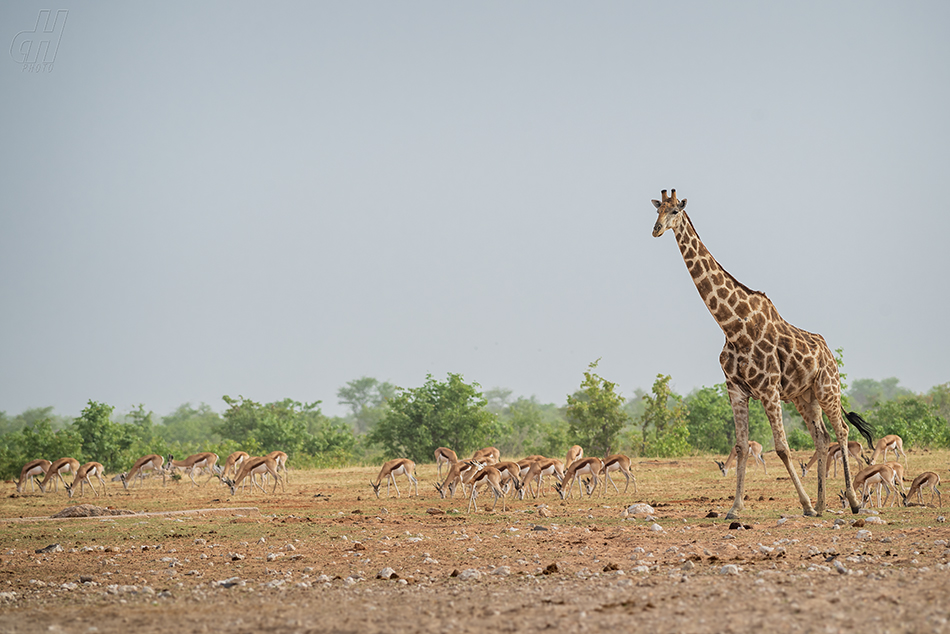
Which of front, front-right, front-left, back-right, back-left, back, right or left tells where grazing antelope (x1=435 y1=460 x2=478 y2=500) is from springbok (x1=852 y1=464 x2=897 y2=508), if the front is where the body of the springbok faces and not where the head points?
front

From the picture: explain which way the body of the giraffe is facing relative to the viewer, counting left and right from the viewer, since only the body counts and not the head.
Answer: facing the viewer and to the left of the viewer

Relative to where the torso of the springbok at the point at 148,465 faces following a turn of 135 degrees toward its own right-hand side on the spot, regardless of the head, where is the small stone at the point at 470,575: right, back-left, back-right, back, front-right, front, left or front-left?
back-right

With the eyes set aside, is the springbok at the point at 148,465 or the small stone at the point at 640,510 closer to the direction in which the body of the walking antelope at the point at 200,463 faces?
the springbok

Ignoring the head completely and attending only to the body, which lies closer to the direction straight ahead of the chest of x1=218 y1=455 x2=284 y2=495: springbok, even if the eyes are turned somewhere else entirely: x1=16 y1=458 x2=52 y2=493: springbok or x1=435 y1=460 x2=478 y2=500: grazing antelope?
the springbok

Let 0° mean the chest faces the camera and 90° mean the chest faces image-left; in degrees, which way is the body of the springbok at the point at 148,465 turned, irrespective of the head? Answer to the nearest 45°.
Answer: approximately 90°

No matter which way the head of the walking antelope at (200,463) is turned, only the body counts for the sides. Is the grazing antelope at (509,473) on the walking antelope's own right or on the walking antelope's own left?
on the walking antelope's own left

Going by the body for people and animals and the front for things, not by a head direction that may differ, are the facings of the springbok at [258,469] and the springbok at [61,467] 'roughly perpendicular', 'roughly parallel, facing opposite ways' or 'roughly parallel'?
roughly parallel

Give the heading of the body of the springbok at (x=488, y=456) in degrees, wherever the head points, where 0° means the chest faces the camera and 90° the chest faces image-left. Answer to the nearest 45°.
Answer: approximately 90°

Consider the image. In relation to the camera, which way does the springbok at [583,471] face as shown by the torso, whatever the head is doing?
to the viewer's left

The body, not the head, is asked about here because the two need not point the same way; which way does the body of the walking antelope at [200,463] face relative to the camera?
to the viewer's left

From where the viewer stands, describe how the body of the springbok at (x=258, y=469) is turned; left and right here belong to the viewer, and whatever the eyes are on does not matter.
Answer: facing to the left of the viewer

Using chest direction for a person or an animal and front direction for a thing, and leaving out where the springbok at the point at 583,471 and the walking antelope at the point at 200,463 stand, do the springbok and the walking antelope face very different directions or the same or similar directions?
same or similar directions

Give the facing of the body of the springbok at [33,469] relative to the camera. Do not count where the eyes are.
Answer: to the viewer's left

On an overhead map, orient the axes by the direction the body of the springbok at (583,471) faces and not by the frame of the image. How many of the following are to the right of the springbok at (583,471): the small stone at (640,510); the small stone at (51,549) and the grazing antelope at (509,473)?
0
